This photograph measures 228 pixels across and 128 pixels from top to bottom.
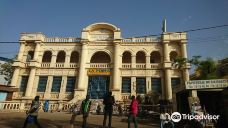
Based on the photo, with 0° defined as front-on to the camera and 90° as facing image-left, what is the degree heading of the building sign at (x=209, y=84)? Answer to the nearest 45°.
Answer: approximately 0°

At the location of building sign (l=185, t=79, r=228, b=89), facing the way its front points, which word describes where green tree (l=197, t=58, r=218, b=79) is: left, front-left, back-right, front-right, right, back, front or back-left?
back

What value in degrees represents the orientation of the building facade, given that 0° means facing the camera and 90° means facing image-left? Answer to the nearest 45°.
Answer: approximately 0°

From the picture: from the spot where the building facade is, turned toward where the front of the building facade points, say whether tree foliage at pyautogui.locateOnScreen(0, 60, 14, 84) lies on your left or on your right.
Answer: on your right

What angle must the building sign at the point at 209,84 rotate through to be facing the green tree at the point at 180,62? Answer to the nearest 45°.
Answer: approximately 180°

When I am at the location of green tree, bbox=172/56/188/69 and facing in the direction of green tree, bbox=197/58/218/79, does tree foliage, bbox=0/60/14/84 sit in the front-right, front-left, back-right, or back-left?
back-right

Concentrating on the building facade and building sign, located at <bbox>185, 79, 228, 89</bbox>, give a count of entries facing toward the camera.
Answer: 2

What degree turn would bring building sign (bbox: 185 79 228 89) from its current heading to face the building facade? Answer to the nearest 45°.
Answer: approximately 135° to its right

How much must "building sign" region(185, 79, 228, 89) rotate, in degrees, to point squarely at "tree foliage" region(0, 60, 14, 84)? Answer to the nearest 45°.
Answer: approximately 90° to its right

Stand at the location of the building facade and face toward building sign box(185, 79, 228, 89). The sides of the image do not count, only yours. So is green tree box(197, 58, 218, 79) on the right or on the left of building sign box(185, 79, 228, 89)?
left
